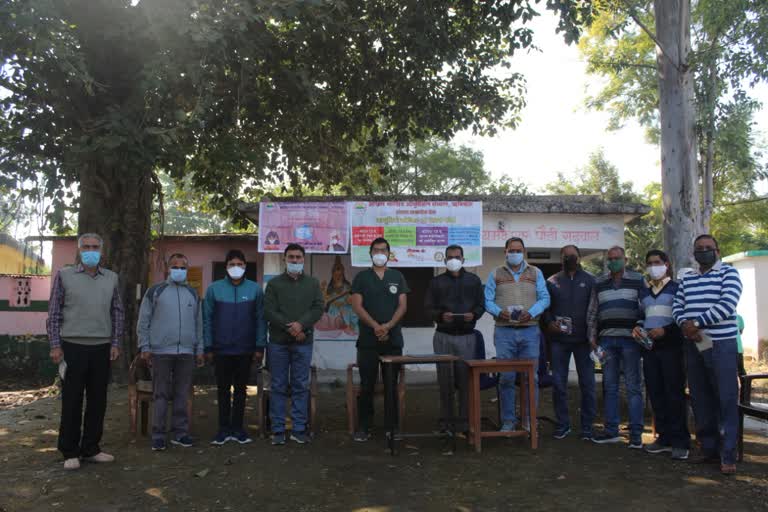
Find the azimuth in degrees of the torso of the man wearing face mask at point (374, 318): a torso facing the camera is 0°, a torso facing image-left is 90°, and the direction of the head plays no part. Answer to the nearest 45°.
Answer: approximately 0°

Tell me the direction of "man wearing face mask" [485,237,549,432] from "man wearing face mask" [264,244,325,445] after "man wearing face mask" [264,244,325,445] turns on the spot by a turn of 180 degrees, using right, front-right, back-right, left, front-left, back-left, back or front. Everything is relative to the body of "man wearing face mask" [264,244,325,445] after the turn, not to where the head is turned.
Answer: right

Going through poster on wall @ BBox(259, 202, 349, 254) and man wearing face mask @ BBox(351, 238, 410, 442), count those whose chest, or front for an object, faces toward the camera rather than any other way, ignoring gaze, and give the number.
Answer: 2

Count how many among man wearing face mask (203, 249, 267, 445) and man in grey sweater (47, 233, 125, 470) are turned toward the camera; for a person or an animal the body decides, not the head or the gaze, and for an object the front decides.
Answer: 2

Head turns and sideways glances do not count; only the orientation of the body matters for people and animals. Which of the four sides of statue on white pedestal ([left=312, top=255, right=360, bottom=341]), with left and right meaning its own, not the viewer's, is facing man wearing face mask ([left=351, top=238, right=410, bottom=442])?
front

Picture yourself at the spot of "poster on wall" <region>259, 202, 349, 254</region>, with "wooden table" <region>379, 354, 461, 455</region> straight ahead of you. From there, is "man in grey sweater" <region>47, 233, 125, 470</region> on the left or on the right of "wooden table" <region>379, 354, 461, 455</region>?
right

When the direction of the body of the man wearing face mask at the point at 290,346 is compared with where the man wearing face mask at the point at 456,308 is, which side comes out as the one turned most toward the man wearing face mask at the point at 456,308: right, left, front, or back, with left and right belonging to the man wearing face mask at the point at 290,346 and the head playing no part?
left

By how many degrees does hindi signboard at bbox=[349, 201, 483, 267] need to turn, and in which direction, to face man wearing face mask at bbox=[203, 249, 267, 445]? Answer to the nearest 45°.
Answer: approximately 45° to its right

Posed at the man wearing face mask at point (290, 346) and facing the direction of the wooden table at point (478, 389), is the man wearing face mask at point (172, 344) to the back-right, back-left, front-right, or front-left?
back-right

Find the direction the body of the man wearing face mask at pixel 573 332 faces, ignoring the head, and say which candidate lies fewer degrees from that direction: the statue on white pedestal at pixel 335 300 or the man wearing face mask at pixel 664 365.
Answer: the man wearing face mask

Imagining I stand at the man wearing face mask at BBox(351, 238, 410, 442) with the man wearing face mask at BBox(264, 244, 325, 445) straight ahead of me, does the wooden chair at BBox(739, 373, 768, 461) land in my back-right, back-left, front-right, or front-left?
back-left
